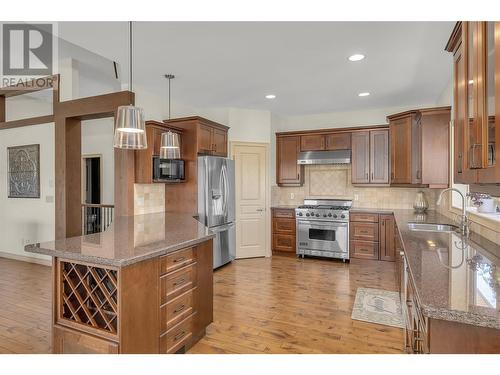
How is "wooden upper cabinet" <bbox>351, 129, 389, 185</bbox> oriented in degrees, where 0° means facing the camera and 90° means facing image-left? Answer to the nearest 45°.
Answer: approximately 0°

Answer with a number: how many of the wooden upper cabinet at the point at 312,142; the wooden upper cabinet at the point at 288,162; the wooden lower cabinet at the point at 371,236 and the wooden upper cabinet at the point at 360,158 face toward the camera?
4

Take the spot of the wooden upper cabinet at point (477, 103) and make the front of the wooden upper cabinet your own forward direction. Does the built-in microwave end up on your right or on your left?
on your right

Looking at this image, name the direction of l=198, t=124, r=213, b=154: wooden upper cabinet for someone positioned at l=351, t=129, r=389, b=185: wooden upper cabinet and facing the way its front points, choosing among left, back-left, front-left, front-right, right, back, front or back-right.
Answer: front-right

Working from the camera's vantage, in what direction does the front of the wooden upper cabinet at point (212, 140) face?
facing the viewer and to the right of the viewer

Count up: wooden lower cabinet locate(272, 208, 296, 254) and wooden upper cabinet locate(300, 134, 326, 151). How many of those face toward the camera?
2

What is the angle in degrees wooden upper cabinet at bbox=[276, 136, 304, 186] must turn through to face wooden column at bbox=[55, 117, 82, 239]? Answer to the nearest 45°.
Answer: approximately 45° to its right

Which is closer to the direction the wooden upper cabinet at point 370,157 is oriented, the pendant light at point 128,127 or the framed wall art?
the pendant light

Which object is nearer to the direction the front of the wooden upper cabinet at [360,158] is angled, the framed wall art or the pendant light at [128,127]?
the pendant light

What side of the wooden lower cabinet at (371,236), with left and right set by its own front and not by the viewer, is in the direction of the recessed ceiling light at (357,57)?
front

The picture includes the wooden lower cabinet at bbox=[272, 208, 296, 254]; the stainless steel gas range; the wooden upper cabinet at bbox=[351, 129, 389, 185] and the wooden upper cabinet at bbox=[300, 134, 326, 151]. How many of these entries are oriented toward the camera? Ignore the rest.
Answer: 4

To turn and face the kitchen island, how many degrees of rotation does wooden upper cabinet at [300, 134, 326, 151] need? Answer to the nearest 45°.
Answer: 0° — it already faces it

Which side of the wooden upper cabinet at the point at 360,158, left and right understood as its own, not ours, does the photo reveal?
front

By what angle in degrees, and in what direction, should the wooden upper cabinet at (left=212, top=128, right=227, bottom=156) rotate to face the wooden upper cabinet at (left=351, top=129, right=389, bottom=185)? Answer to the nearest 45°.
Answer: approximately 45° to its left

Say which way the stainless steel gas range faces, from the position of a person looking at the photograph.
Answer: facing the viewer
